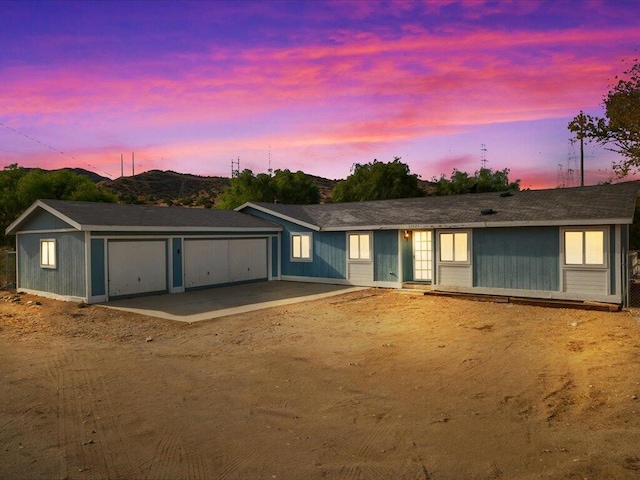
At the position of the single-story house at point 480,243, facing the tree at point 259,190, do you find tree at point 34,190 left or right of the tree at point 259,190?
left

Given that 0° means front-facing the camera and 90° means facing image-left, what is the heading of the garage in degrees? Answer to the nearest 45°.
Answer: approximately 315°

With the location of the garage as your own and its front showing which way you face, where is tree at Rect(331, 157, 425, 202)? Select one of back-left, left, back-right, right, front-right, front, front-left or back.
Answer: left

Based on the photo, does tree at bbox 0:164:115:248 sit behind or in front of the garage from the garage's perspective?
behind

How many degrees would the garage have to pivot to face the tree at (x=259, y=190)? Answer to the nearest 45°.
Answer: approximately 135° to its left

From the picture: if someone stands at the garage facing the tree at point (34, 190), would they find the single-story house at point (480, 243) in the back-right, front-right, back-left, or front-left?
back-right
